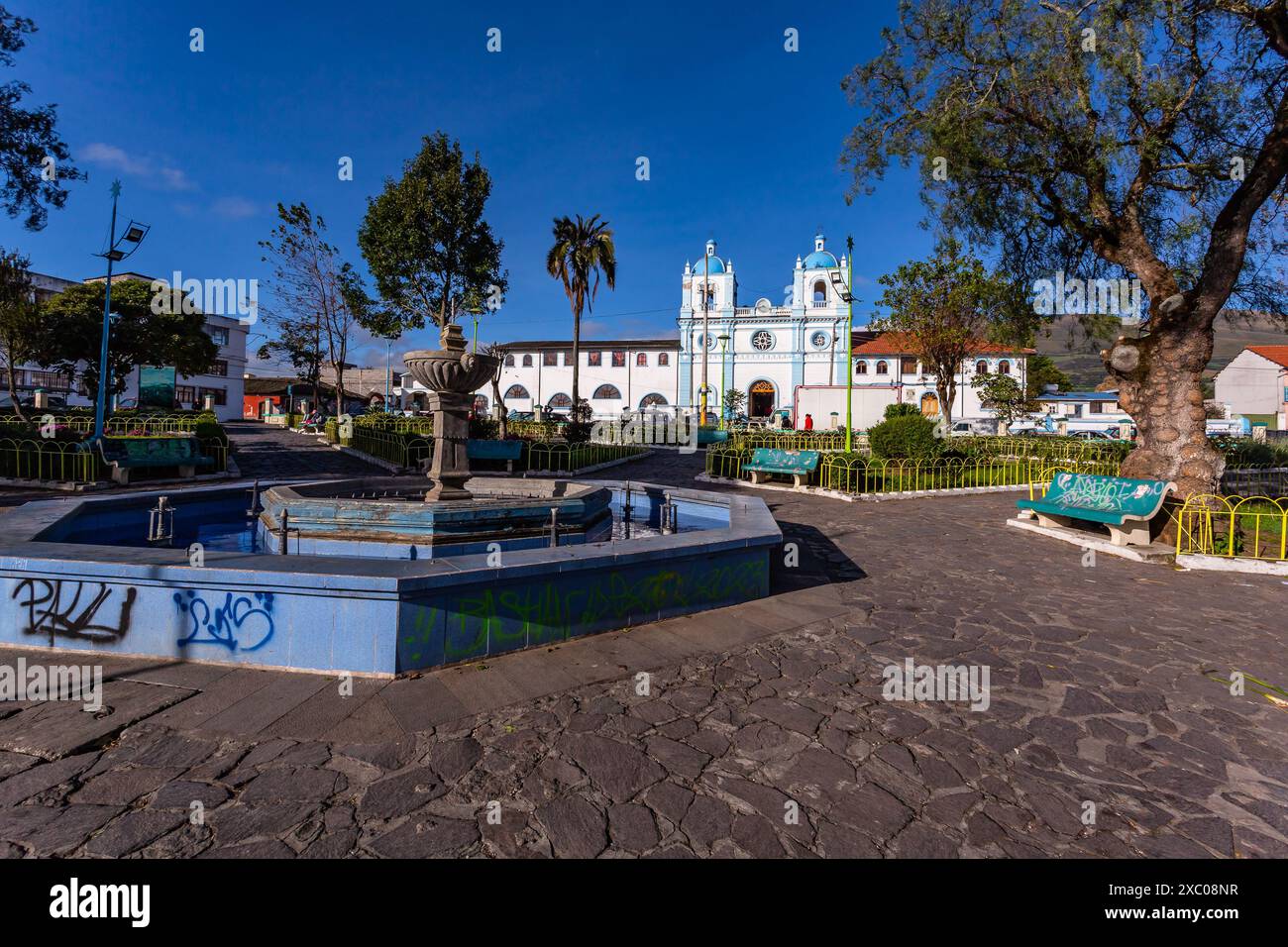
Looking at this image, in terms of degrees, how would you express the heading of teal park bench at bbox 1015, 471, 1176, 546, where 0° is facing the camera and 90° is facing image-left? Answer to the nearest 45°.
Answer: approximately 45°

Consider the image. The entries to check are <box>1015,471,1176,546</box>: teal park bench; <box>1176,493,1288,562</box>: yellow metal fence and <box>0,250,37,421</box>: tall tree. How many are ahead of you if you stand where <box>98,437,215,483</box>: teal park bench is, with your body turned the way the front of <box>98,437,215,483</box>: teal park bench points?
2

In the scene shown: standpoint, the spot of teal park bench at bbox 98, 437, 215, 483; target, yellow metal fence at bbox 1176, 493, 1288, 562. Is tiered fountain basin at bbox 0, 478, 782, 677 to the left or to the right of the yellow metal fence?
right

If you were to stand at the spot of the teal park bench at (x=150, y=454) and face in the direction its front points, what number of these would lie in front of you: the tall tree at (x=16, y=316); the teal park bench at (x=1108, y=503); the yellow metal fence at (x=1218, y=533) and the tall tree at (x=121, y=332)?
2

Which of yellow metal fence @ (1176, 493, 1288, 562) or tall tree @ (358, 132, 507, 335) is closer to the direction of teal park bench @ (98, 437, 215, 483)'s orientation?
the yellow metal fence

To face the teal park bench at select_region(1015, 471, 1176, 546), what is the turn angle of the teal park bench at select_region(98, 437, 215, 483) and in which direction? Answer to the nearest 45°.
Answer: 0° — it already faces it

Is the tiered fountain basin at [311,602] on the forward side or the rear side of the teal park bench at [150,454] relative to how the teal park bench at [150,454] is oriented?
on the forward side

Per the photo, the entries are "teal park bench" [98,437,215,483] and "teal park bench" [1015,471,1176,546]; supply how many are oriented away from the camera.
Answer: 0
